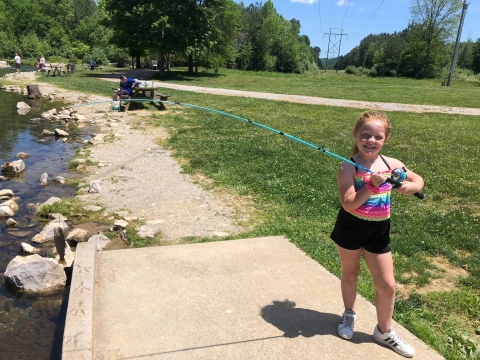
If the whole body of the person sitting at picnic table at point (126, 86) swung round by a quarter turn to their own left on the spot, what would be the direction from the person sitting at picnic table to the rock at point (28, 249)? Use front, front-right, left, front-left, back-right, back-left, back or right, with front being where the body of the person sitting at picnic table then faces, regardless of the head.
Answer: front-right

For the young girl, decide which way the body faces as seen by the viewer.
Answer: toward the camera

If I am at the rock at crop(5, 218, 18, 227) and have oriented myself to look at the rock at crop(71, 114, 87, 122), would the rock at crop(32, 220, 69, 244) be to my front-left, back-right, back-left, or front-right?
back-right

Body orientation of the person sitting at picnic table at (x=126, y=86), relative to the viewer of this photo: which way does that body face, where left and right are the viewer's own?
facing the viewer and to the left of the viewer

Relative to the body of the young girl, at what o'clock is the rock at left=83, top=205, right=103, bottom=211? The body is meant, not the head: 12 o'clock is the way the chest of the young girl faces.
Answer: The rock is roughly at 4 o'clock from the young girl.

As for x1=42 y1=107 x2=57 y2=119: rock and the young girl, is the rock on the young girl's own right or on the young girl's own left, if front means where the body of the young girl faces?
on the young girl's own right

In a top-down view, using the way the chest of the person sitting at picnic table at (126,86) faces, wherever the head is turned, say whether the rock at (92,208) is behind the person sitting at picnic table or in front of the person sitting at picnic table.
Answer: in front

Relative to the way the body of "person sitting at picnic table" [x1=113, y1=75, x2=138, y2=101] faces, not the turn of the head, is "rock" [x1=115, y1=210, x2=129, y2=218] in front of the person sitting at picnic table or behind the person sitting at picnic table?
in front

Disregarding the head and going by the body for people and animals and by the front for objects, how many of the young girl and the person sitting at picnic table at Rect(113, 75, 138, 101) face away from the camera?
0

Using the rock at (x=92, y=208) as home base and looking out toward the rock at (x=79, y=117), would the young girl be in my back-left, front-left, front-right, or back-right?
back-right
